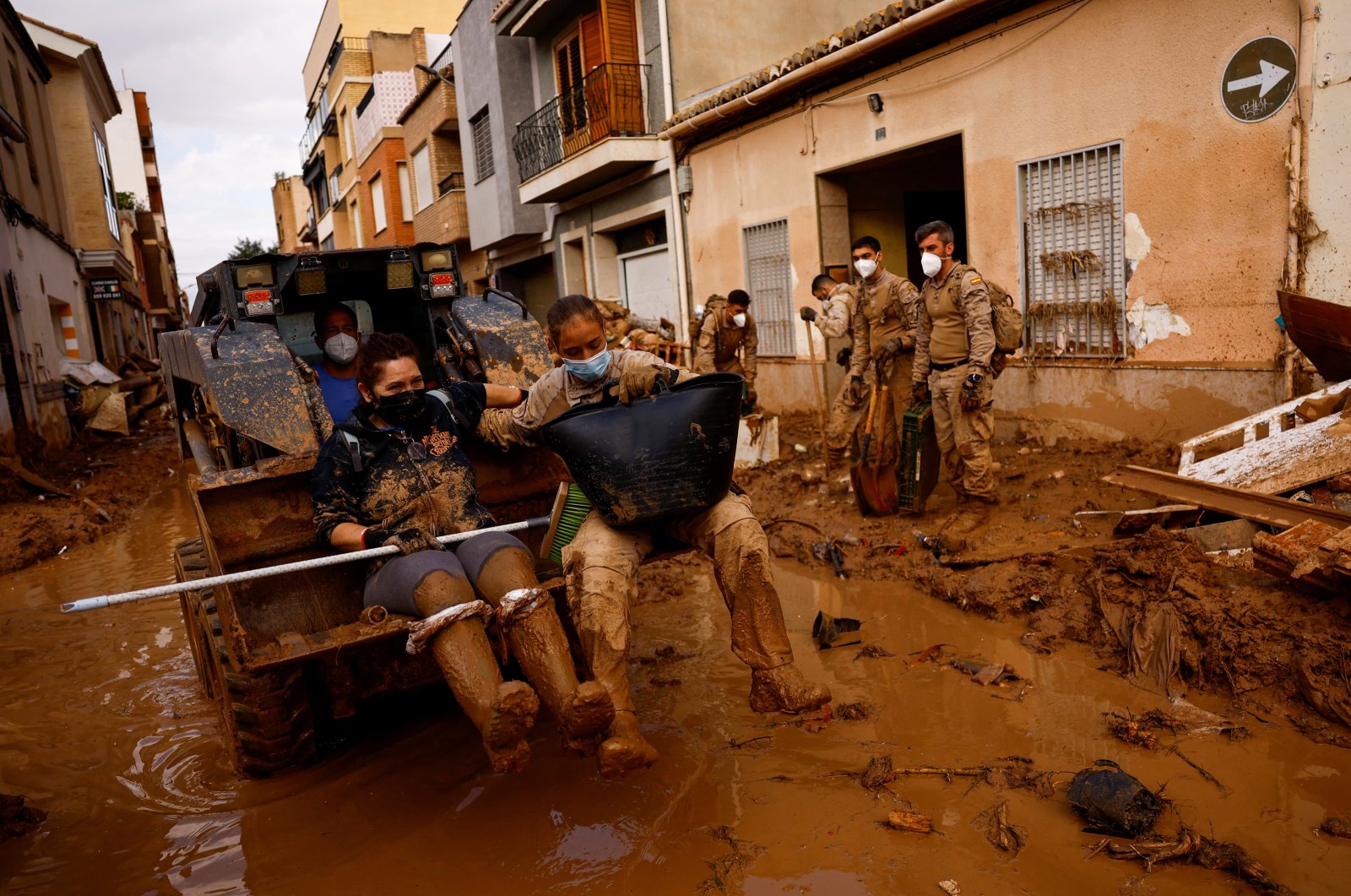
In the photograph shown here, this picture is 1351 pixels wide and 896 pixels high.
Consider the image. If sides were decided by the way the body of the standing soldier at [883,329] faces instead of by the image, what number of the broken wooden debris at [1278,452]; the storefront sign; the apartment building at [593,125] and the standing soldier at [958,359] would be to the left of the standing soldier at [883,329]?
2

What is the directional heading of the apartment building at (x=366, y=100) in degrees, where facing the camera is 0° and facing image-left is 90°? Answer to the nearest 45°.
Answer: approximately 45°

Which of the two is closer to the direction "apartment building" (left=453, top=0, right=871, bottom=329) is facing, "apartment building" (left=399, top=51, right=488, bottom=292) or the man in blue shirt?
the man in blue shirt

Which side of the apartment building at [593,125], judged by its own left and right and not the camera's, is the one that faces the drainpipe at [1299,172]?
left

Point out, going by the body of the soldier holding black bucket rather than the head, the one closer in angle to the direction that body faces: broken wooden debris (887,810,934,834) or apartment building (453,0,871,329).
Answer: the broken wooden debris

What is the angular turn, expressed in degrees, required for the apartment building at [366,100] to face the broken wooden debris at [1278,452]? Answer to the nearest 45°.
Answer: approximately 45° to its left

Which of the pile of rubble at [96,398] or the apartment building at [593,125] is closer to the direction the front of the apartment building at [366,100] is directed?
the pile of rubble

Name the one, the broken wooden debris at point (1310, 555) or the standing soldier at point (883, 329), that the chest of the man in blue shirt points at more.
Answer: the broken wooden debris
